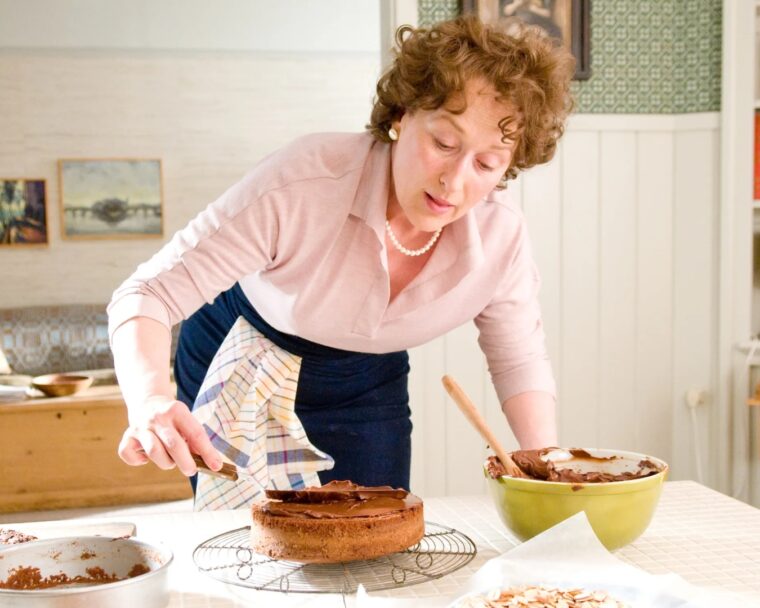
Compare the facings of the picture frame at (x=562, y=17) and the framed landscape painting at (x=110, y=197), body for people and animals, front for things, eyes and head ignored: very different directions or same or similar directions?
same or similar directions

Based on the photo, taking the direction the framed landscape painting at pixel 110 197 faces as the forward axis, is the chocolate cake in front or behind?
in front

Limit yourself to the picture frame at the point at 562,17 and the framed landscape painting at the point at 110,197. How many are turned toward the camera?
2

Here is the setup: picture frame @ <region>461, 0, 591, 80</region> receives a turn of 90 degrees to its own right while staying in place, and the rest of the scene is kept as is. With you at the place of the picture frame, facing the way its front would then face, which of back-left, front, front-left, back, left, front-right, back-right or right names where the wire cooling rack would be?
left

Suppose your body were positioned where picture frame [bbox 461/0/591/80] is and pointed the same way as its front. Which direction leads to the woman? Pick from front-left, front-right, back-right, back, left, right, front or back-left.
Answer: front

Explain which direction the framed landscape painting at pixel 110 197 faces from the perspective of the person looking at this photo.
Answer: facing the viewer

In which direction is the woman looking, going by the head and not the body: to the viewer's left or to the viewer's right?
to the viewer's left

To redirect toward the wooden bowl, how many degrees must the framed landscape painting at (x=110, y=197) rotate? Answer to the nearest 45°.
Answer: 0° — it already faces it

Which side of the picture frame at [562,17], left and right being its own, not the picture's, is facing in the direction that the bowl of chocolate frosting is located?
front

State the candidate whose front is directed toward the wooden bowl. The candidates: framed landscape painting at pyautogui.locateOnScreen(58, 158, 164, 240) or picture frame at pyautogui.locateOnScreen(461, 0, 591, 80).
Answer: the framed landscape painting

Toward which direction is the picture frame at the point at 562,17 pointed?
toward the camera

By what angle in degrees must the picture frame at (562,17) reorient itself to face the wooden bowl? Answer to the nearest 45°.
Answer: approximately 135° to its right

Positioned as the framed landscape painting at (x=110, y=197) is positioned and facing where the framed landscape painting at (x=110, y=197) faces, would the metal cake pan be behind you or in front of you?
in front

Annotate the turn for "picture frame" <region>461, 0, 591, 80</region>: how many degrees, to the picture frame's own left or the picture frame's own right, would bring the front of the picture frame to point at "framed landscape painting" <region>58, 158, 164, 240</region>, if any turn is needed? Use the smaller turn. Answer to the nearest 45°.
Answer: approximately 135° to the picture frame's own right
